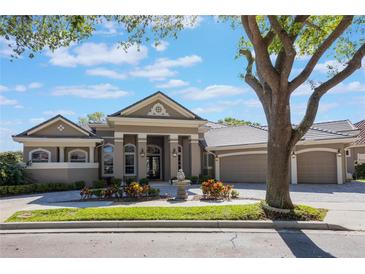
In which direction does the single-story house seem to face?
toward the camera

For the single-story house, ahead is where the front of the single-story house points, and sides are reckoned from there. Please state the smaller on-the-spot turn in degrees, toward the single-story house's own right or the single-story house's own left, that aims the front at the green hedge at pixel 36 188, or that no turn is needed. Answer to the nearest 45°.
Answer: approximately 45° to the single-story house's own right

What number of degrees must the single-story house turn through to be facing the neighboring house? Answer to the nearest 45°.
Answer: approximately 135° to its left

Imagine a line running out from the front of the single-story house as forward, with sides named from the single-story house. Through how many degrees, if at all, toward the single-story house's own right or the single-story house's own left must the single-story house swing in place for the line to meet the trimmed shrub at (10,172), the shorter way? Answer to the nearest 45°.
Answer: approximately 45° to the single-story house's own right
